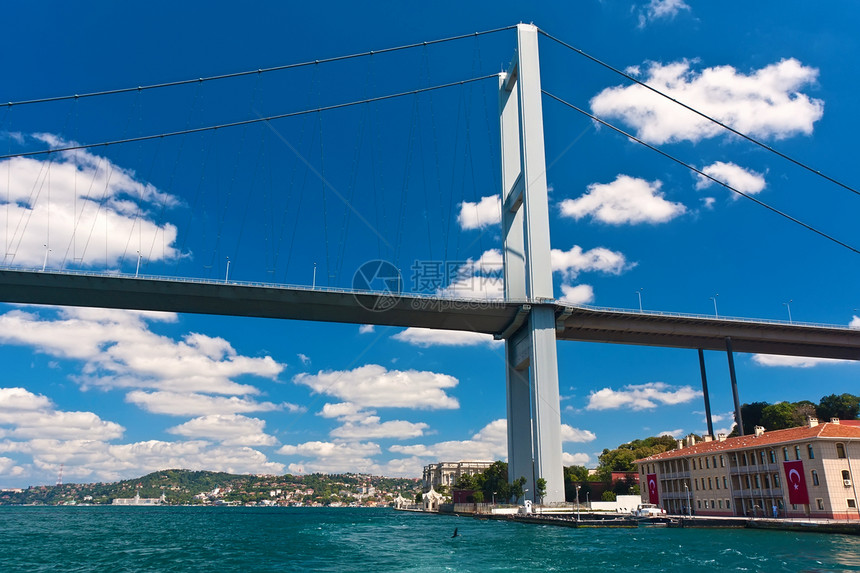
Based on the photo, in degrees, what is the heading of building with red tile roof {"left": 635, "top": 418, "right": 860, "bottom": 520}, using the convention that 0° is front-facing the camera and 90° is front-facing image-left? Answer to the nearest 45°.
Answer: approximately 45°

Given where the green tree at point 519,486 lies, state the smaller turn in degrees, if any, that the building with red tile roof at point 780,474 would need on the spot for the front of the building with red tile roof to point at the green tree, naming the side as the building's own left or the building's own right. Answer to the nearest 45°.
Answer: approximately 45° to the building's own right

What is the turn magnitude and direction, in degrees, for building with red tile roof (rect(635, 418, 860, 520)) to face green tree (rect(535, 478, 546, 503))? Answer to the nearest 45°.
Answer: approximately 45° to its right
